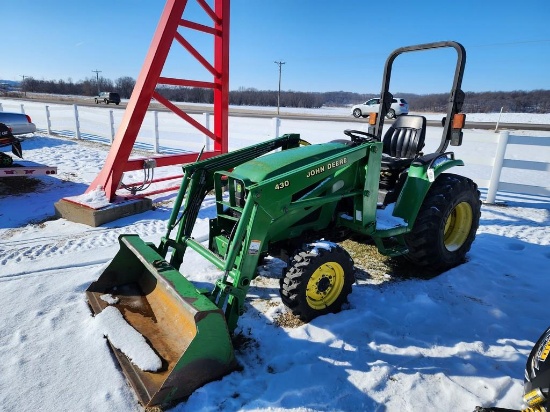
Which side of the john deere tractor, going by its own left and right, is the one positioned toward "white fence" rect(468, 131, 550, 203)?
back

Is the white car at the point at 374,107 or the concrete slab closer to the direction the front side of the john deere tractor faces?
the concrete slab

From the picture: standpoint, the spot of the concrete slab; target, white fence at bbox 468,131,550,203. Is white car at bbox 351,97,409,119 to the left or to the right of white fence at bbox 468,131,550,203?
left

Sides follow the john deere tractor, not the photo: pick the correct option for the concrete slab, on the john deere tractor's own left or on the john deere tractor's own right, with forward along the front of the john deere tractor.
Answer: on the john deere tractor's own right

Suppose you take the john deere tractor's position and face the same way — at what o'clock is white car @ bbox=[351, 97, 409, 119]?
The white car is roughly at 5 o'clock from the john deere tractor.

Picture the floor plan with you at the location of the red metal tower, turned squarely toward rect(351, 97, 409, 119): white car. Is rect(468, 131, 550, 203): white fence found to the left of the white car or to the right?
right

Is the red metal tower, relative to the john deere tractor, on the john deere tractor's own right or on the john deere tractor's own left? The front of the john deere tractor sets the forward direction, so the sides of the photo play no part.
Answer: on the john deere tractor's own right

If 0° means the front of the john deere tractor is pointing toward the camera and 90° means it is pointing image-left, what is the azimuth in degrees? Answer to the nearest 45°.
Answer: approximately 45°
